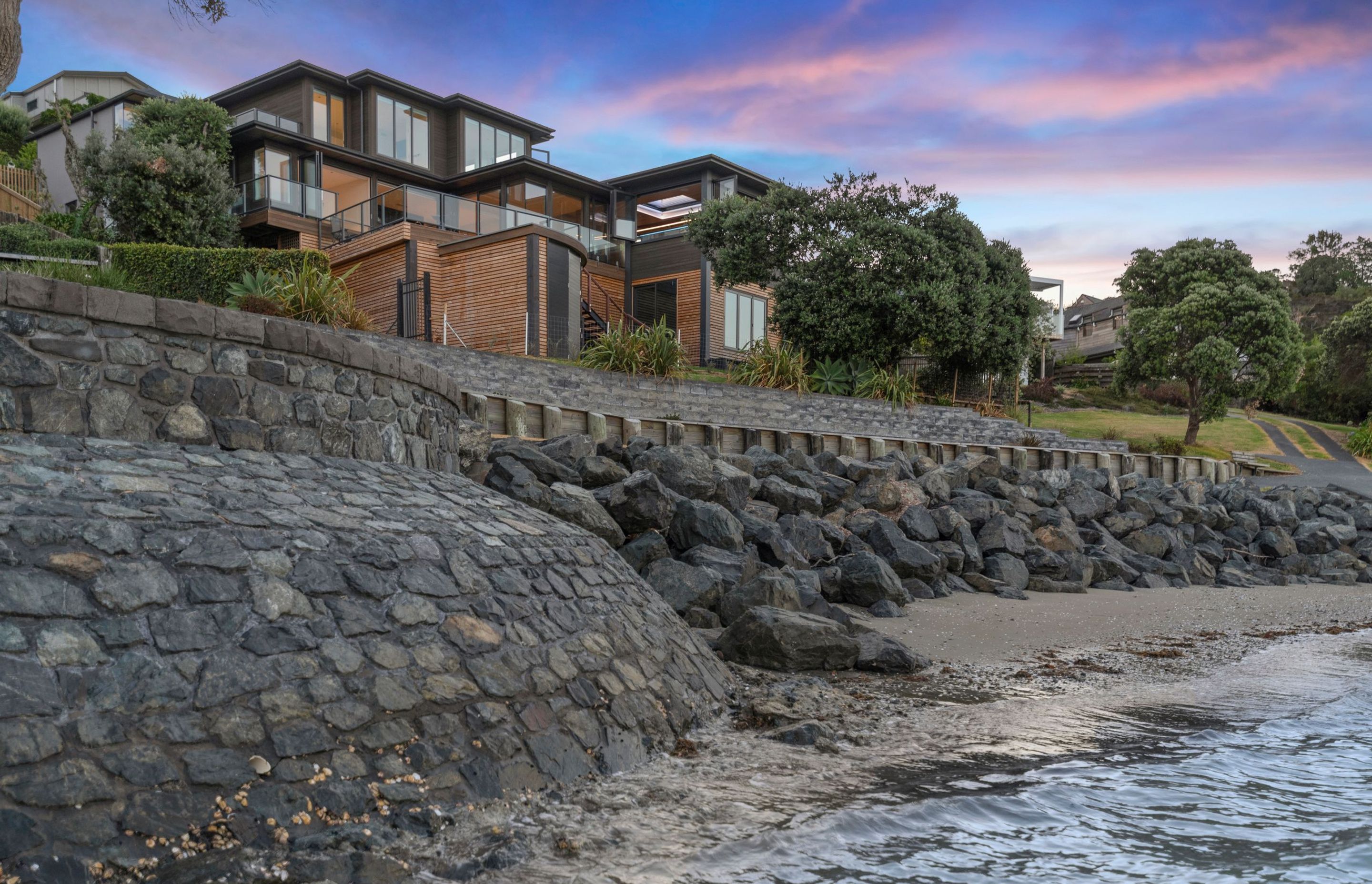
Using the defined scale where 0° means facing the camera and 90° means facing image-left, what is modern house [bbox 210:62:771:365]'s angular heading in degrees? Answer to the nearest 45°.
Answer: approximately 315°

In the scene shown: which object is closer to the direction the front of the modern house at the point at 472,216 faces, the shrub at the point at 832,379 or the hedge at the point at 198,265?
the shrub

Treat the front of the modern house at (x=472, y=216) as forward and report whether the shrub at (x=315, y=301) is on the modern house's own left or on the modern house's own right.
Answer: on the modern house's own right

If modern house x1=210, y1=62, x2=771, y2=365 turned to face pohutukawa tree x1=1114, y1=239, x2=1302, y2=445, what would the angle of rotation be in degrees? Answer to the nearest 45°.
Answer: approximately 45° to its left

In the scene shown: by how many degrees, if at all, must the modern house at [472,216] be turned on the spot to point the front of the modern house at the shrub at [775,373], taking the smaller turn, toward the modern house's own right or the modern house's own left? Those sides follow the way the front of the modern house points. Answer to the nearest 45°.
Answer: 0° — it already faces it

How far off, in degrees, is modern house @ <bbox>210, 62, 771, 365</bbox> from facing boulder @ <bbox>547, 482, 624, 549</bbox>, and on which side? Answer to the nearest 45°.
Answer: approximately 45° to its right

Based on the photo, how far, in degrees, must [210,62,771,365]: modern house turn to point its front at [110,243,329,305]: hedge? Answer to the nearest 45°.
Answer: approximately 90° to its right

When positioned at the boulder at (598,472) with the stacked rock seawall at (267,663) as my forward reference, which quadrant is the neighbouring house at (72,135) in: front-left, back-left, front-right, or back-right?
back-right
